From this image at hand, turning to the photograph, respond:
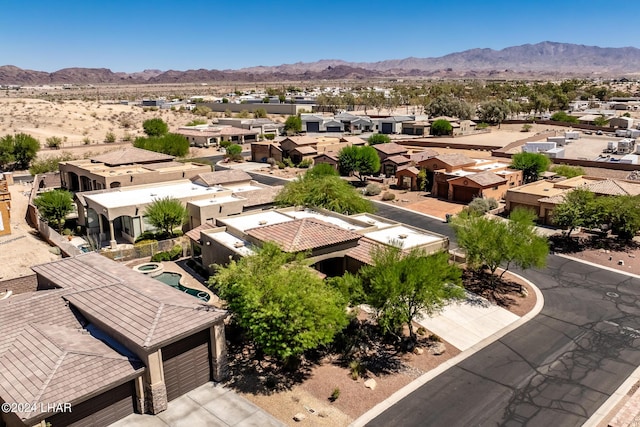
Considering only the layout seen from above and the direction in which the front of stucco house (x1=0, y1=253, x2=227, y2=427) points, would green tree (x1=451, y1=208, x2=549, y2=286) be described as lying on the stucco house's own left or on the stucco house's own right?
on the stucco house's own left

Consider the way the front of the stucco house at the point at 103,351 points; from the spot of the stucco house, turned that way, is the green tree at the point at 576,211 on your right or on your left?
on your left

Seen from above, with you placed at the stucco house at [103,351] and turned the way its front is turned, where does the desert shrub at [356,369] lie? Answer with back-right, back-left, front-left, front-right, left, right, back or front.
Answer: front-left

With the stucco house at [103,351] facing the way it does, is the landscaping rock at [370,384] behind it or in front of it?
in front

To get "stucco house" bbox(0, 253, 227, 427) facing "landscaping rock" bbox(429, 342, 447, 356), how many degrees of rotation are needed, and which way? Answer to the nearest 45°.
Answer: approximately 45° to its left

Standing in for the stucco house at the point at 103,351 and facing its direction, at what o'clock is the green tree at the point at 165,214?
The green tree is roughly at 8 o'clock from the stucco house.

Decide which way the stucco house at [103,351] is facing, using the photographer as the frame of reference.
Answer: facing the viewer and to the right of the viewer

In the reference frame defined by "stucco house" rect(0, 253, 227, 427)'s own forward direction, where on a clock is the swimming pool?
The swimming pool is roughly at 8 o'clock from the stucco house.

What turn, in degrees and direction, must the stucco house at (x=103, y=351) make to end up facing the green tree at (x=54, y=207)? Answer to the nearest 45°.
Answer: approximately 135° to its left
